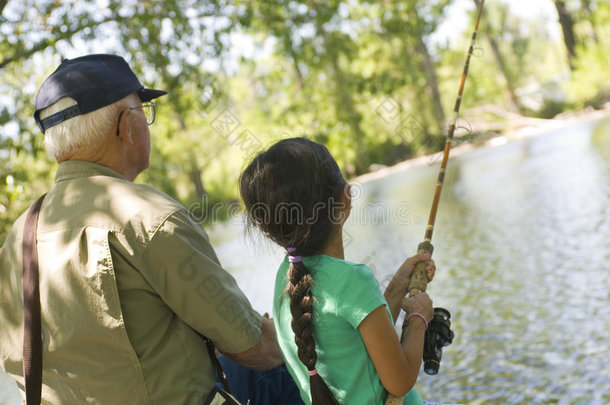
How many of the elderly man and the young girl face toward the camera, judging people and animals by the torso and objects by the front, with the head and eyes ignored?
0

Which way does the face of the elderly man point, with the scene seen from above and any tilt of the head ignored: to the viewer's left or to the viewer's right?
to the viewer's right

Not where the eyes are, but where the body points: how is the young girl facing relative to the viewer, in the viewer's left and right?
facing away from the viewer and to the right of the viewer

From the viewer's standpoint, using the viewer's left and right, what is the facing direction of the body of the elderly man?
facing away from the viewer and to the right of the viewer

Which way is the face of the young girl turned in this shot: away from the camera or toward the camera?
away from the camera
